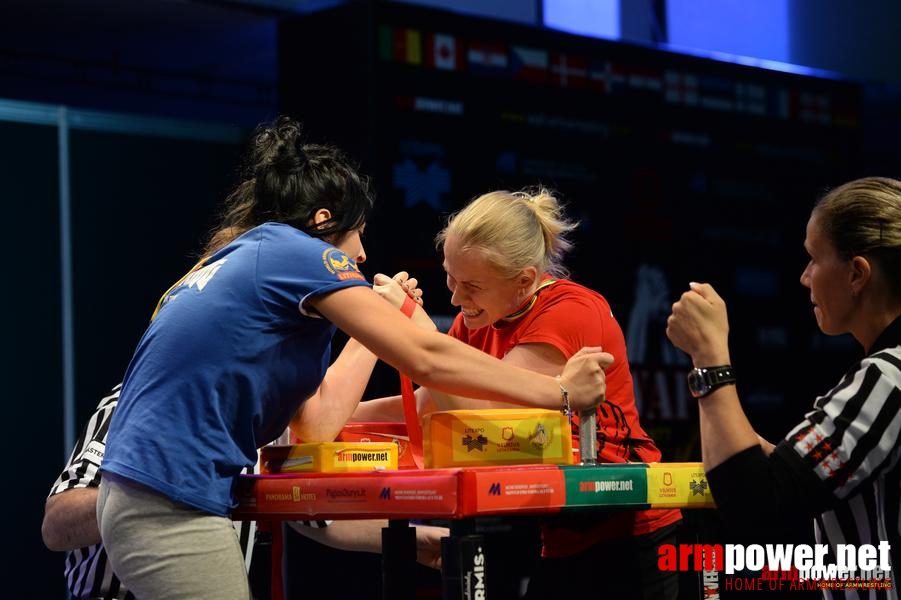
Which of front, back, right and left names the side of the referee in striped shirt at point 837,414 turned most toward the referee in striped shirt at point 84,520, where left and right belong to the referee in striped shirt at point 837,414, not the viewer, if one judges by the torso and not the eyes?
front

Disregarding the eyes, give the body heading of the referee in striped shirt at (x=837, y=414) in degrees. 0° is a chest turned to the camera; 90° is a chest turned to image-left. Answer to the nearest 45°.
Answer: approximately 90°

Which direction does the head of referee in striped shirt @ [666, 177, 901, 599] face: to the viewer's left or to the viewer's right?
to the viewer's left

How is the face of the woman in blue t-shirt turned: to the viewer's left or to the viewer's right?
to the viewer's right

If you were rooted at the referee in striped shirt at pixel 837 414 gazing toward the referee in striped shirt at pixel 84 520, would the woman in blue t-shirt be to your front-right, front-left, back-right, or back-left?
front-left

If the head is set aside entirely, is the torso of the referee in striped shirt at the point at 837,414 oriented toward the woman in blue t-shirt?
yes
